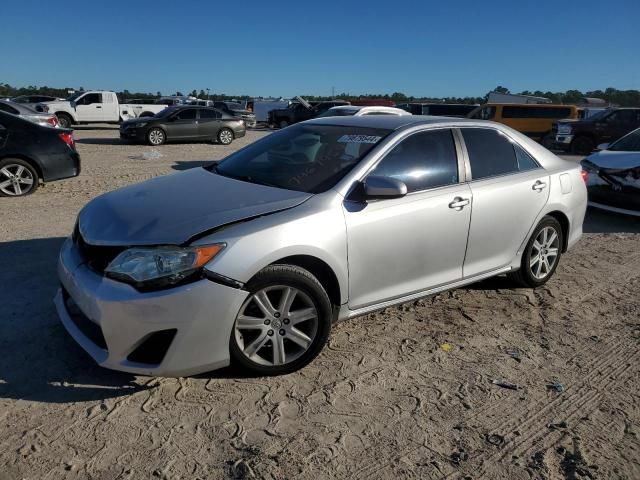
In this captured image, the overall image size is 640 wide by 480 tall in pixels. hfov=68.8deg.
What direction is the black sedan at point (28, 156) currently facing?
to the viewer's left

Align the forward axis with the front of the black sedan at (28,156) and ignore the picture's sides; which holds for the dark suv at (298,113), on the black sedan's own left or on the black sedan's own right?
on the black sedan's own right

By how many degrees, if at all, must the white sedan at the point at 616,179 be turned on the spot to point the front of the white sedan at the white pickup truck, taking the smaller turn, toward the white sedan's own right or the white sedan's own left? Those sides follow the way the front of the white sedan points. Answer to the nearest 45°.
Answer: approximately 45° to the white sedan's own right

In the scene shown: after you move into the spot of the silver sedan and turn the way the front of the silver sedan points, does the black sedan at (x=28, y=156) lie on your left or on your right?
on your right

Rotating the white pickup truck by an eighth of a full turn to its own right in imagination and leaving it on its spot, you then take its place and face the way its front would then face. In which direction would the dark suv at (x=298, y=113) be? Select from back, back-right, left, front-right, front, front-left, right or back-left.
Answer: back-right

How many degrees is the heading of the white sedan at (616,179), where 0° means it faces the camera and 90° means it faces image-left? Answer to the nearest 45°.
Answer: approximately 45°

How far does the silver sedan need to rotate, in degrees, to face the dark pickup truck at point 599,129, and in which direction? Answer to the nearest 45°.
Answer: approximately 180°

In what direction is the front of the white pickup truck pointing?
to the viewer's left

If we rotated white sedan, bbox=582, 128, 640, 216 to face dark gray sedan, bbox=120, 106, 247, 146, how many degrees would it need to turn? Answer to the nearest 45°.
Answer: approximately 45° to its right

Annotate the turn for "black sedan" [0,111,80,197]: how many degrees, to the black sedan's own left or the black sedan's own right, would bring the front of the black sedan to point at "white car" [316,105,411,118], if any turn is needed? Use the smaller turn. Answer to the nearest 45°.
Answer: approximately 180°
